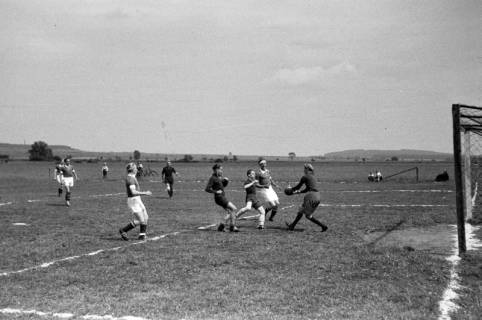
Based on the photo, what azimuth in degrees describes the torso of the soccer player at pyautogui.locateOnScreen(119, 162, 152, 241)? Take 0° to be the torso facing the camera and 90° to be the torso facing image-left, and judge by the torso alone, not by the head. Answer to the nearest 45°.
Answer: approximately 270°

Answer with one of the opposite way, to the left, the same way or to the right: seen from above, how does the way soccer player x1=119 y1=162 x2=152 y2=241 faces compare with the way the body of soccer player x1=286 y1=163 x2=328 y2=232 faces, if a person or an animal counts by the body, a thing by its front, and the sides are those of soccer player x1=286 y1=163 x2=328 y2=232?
the opposite way

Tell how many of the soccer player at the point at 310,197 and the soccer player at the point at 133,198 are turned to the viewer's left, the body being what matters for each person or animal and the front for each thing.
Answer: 1

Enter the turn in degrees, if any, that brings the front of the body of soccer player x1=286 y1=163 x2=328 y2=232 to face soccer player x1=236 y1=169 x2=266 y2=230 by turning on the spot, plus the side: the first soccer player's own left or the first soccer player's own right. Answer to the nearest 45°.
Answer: approximately 45° to the first soccer player's own right

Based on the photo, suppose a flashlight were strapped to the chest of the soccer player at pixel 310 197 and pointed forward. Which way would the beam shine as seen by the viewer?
to the viewer's left

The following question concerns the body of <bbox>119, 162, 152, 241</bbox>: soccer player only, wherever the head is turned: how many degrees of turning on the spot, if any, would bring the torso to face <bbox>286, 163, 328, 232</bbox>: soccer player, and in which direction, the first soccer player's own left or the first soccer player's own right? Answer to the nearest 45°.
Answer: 0° — they already face them

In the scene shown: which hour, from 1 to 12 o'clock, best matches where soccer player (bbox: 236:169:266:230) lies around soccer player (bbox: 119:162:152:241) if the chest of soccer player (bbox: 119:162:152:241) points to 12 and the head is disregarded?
soccer player (bbox: 236:169:266:230) is roughly at 11 o'clock from soccer player (bbox: 119:162:152:241).

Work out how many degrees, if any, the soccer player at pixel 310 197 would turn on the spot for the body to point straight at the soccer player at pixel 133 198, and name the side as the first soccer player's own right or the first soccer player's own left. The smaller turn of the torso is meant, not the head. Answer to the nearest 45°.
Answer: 0° — they already face them
